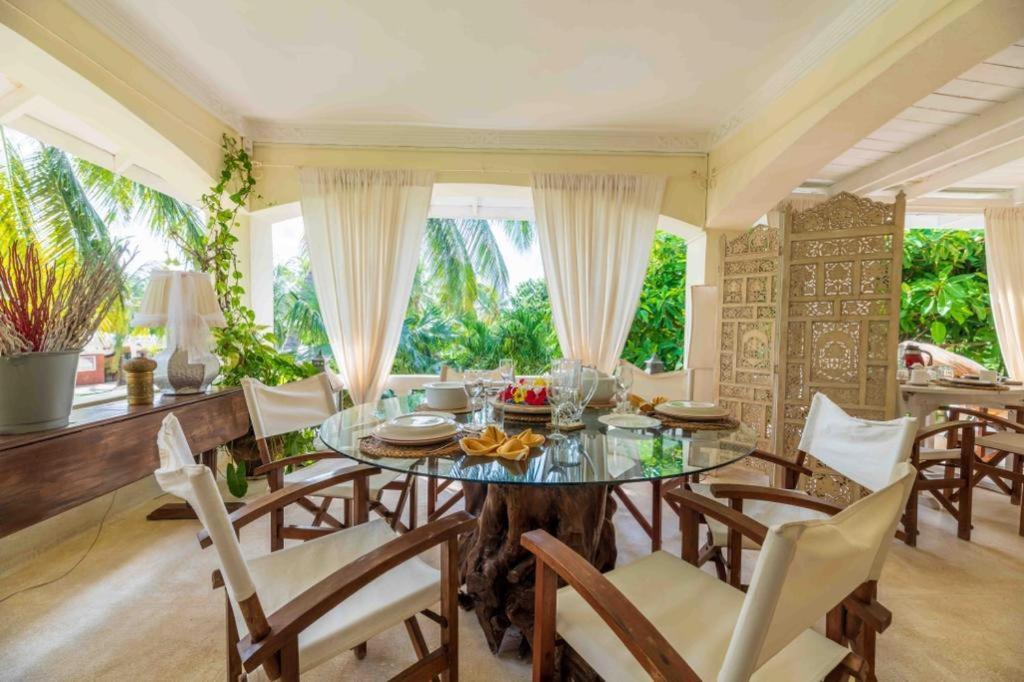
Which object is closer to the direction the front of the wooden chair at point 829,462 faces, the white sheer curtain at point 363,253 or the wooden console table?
the wooden console table

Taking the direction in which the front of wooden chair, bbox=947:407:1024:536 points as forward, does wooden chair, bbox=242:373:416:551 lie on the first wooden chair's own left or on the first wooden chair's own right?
on the first wooden chair's own left

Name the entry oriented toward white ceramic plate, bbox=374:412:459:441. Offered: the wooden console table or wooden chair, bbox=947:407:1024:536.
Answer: the wooden console table

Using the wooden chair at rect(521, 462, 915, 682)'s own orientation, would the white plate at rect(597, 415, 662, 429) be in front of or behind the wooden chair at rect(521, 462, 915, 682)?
in front

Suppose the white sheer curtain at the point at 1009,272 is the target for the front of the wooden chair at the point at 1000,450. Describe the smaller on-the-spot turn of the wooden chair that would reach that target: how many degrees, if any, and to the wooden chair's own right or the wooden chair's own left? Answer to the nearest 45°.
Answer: approximately 45° to the wooden chair's own right

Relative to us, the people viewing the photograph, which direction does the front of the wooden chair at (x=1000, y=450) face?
facing away from the viewer and to the left of the viewer

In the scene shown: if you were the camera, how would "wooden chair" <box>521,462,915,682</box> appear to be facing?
facing away from the viewer and to the left of the viewer

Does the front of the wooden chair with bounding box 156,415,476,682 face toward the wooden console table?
no

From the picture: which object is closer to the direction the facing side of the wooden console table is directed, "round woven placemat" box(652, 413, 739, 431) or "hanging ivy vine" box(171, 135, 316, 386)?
the round woven placemat

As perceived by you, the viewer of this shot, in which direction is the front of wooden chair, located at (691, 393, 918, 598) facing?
facing the viewer and to the left of the viewer

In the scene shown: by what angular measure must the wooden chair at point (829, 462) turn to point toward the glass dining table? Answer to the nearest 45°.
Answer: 0° — it already faces it

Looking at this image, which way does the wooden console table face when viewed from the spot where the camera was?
facing the viewer and to the right of the viewer

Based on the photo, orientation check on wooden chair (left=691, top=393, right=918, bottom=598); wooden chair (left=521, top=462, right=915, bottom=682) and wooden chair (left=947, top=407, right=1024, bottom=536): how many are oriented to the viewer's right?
0

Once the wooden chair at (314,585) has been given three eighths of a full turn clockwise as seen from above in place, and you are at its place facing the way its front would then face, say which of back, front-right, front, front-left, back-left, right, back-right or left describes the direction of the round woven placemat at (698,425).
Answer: left

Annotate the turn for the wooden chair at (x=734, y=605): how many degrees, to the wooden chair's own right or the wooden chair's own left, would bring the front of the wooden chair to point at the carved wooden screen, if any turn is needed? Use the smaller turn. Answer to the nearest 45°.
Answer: approximately 45° to the wooden chair's own right

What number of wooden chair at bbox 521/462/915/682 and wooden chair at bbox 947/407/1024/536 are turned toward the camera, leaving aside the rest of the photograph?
0

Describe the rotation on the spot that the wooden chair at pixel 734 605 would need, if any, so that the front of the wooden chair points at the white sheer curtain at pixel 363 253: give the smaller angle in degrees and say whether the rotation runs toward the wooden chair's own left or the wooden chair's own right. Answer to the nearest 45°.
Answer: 0° — it already faces it

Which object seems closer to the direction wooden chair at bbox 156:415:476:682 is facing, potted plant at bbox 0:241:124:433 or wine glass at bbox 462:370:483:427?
the wine glass

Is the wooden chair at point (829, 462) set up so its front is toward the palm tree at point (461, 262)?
no

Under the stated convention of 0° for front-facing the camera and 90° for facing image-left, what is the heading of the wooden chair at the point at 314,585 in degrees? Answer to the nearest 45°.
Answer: approximately 225°

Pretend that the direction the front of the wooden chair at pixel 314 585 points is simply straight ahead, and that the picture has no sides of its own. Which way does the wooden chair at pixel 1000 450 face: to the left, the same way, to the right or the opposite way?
to the left

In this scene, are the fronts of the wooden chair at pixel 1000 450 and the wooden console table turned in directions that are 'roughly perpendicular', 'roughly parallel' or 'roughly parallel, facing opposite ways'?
roughly perpendicular

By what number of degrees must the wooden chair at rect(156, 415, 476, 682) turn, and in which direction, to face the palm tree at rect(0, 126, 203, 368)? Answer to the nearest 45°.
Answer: approximately 90° to its left
